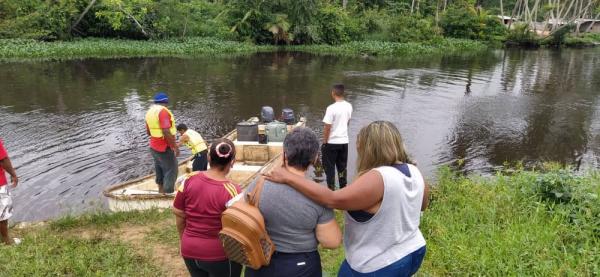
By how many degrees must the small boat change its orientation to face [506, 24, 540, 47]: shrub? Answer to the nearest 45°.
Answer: approximately 180°

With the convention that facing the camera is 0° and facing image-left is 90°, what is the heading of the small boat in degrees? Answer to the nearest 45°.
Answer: approximately 45°

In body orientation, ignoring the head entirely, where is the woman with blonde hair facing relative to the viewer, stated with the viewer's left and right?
facing away from the viewer and to the left of the viewer

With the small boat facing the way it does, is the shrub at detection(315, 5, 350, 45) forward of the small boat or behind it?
behind

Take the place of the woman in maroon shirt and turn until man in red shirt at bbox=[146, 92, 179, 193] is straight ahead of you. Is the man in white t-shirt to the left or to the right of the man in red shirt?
right

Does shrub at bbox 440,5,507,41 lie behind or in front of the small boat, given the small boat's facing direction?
behind

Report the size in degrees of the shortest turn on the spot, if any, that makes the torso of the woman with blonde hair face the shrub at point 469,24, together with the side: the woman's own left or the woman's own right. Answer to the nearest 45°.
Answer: approximately 45° to the woman's own right

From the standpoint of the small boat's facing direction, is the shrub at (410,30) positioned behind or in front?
behind
